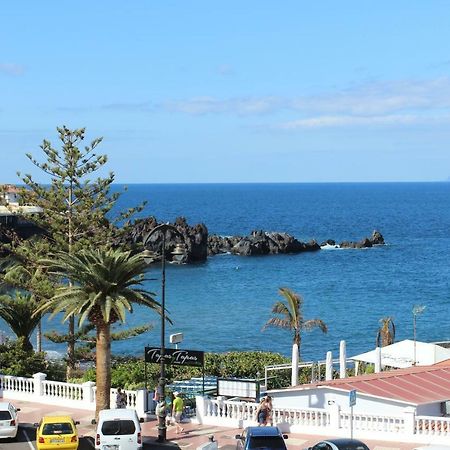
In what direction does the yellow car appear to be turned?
away from the camera

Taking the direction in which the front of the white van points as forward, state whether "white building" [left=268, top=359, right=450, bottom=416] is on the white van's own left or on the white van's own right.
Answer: on the white van's own right

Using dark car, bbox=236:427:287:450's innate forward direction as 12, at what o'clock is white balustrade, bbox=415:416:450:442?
The white balustrade is roughly at 2 o'clock from the dark car.

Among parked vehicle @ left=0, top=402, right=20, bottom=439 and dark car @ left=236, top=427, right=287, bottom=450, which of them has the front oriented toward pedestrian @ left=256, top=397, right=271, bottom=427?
the dark car

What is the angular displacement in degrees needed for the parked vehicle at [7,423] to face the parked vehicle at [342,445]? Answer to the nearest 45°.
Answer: approximately 135° to its right

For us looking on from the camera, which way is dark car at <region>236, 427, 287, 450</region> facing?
facing away from the viewer

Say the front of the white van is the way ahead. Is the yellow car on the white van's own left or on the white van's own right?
on the white van's own left

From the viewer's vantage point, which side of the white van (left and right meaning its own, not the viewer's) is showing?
back

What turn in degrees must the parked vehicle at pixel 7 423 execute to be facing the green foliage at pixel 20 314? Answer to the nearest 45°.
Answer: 0° — it already faces it

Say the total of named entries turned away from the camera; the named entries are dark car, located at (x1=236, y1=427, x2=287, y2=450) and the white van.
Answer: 2

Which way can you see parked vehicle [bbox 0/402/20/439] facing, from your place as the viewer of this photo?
facing away from the viewer
